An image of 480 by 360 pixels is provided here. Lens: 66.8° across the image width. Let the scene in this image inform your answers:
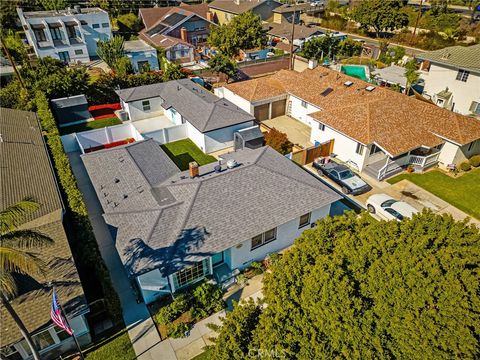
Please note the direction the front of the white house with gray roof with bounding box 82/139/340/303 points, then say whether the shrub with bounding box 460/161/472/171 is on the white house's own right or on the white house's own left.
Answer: on the white house's own left

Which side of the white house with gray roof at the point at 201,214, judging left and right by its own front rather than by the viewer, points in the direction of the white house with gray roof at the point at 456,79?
left

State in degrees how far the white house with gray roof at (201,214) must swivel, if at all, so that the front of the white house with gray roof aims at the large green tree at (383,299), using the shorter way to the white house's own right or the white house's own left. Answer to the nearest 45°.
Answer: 0° — it already faces it

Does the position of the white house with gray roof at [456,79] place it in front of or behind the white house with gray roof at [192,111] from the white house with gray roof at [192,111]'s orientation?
behind

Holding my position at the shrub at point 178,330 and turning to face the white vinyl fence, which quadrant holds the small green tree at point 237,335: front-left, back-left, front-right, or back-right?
back-right

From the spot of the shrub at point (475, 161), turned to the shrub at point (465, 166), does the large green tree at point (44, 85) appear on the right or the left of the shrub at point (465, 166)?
right

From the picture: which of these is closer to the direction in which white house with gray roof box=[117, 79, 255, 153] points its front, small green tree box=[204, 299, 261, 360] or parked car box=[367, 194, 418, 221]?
the small green tree
